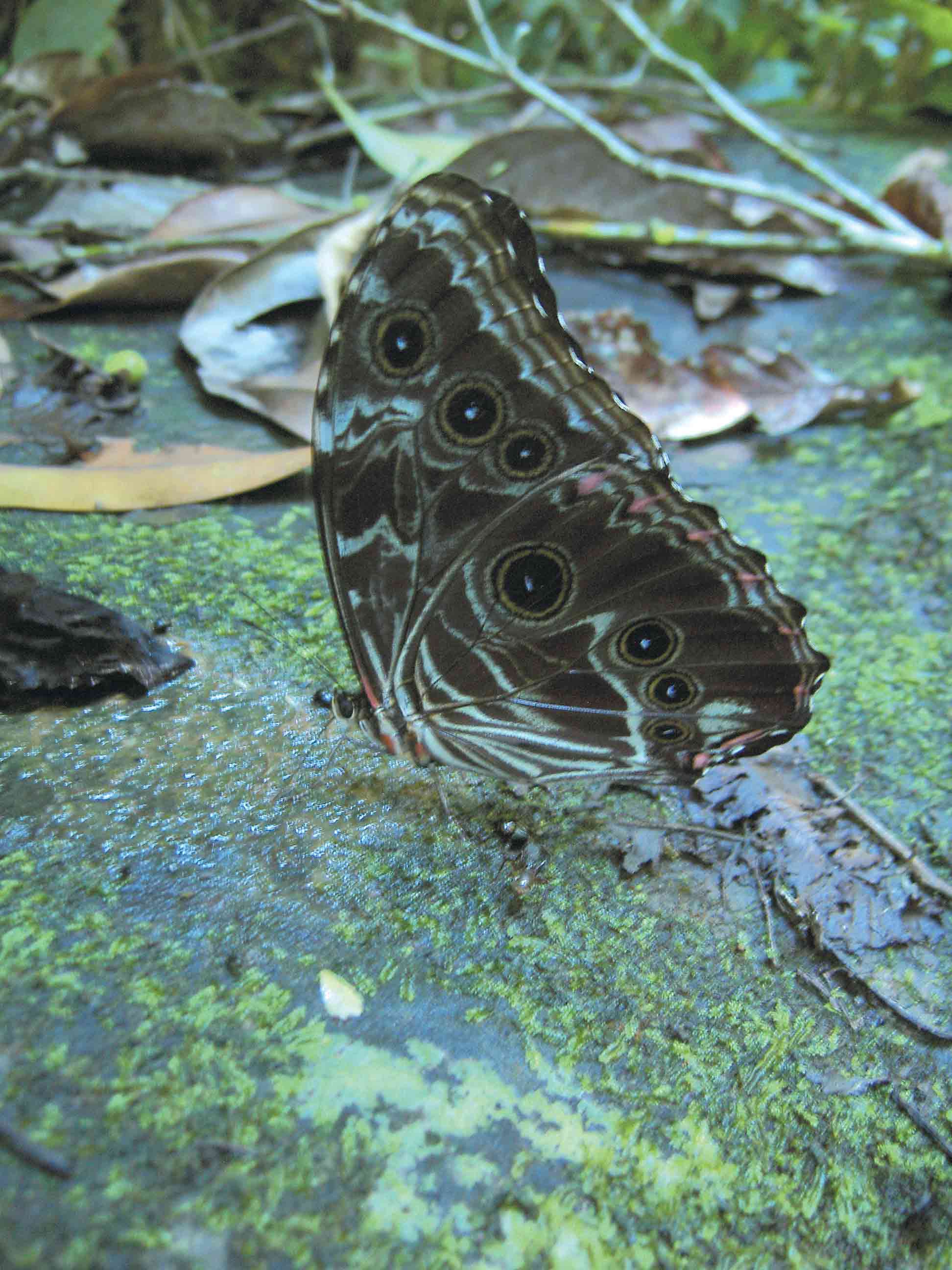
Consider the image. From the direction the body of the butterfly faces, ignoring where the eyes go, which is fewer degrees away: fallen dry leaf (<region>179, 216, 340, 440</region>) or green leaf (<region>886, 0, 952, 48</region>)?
the fallen dry leaf

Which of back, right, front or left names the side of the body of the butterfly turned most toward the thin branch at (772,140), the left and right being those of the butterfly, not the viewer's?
right

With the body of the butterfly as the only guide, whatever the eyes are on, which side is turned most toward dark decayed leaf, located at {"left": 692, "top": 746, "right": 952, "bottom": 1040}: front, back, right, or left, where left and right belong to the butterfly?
back

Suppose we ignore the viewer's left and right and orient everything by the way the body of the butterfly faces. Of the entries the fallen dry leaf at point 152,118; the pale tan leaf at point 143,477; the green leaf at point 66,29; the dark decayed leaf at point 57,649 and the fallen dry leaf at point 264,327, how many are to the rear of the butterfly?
0

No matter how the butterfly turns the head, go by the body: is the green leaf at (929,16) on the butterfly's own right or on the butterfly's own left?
on the butterfly's own right

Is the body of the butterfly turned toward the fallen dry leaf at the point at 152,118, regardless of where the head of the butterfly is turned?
no

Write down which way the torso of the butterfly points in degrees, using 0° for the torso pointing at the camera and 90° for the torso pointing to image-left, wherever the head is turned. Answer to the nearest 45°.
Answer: approximately 90°

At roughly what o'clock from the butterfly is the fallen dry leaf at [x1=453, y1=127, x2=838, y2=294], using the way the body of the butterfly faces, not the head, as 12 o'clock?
The fallen dry leaf is roughly at 3 o'clock from the butterfly.

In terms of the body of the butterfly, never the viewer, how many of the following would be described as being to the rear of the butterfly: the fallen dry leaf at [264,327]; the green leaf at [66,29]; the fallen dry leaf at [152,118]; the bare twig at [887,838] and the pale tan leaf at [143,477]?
1

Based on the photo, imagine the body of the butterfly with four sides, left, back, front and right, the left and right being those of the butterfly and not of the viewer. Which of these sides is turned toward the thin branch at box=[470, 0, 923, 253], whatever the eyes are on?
right

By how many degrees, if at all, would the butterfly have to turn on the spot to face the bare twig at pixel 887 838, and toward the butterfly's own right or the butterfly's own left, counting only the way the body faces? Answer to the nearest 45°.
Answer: approximately 180°

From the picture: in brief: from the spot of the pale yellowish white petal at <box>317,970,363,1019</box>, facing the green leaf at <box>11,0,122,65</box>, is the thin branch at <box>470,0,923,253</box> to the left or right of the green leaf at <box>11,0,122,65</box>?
right

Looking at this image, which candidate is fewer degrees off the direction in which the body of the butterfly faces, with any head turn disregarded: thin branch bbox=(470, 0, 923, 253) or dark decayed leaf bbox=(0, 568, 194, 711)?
the dark decayed leaf

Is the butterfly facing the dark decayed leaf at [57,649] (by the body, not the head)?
yes

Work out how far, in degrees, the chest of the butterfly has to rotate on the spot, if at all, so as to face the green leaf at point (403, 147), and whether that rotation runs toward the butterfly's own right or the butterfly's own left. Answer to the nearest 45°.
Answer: approximately 90° to the butterfly's own right

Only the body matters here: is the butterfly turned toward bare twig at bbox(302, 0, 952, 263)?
no

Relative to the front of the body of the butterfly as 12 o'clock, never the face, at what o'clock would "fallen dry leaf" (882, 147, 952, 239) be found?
The fallen dry leaf is roughly at 4 o'clock from the butterfly.

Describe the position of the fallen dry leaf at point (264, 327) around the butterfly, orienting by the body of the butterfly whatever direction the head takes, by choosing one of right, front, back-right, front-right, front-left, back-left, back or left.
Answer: front-right
